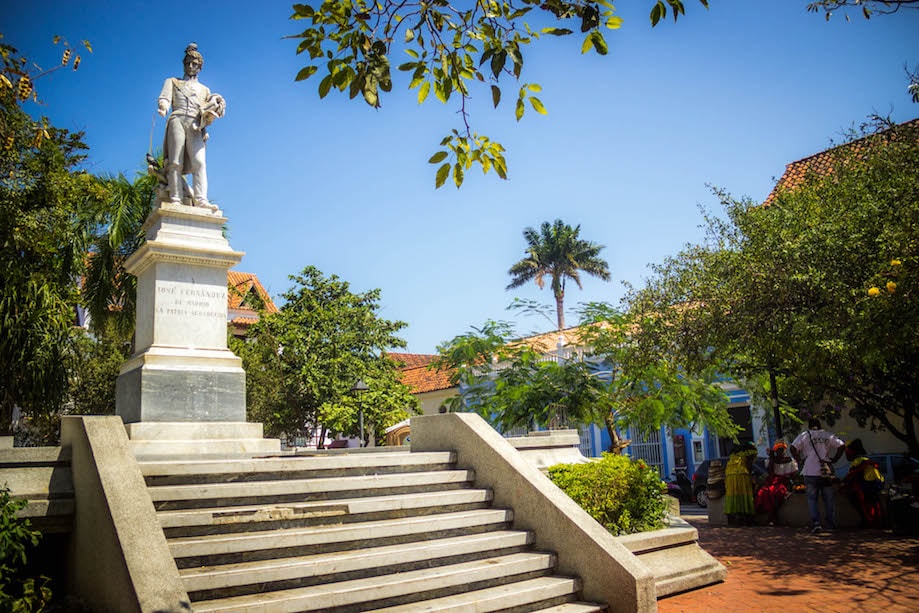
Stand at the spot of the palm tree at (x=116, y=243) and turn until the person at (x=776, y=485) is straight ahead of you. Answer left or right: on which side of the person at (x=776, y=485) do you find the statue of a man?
right

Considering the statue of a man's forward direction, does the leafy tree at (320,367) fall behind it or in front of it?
behind

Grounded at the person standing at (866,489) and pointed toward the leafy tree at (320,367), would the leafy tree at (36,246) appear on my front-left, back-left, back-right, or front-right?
front-left

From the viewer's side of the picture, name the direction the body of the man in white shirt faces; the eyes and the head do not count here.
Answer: away from the camera

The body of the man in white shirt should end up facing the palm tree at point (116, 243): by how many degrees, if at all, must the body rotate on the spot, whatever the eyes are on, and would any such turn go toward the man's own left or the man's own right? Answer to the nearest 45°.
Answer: approximately 90° to the man's own left

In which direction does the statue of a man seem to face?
toward the camera

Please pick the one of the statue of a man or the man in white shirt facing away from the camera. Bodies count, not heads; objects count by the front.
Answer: the man in white shirt

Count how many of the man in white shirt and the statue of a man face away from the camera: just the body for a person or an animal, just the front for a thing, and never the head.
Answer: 1
